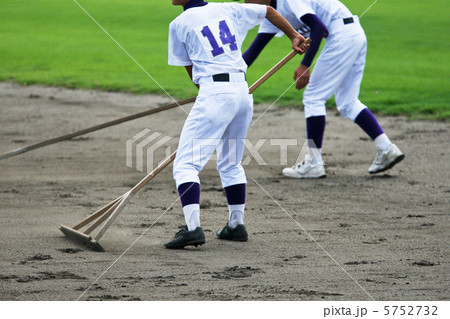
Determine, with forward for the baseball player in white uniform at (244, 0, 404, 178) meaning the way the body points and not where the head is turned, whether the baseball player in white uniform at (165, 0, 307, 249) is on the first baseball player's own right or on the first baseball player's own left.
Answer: on the first baseball player's own left

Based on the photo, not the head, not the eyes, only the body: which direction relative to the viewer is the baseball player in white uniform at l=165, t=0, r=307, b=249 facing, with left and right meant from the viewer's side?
facing away from the viewer and to the left of the viewer

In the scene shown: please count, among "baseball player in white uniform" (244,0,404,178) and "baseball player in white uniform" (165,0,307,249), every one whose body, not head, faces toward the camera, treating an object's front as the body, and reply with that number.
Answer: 0

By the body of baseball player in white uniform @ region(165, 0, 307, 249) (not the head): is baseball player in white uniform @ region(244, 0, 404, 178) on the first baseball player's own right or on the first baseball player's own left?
on the first baseball player's own right
